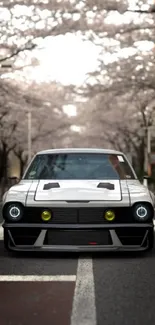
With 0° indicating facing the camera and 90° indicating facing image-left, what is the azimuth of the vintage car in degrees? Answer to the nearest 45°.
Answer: approximately 0°
